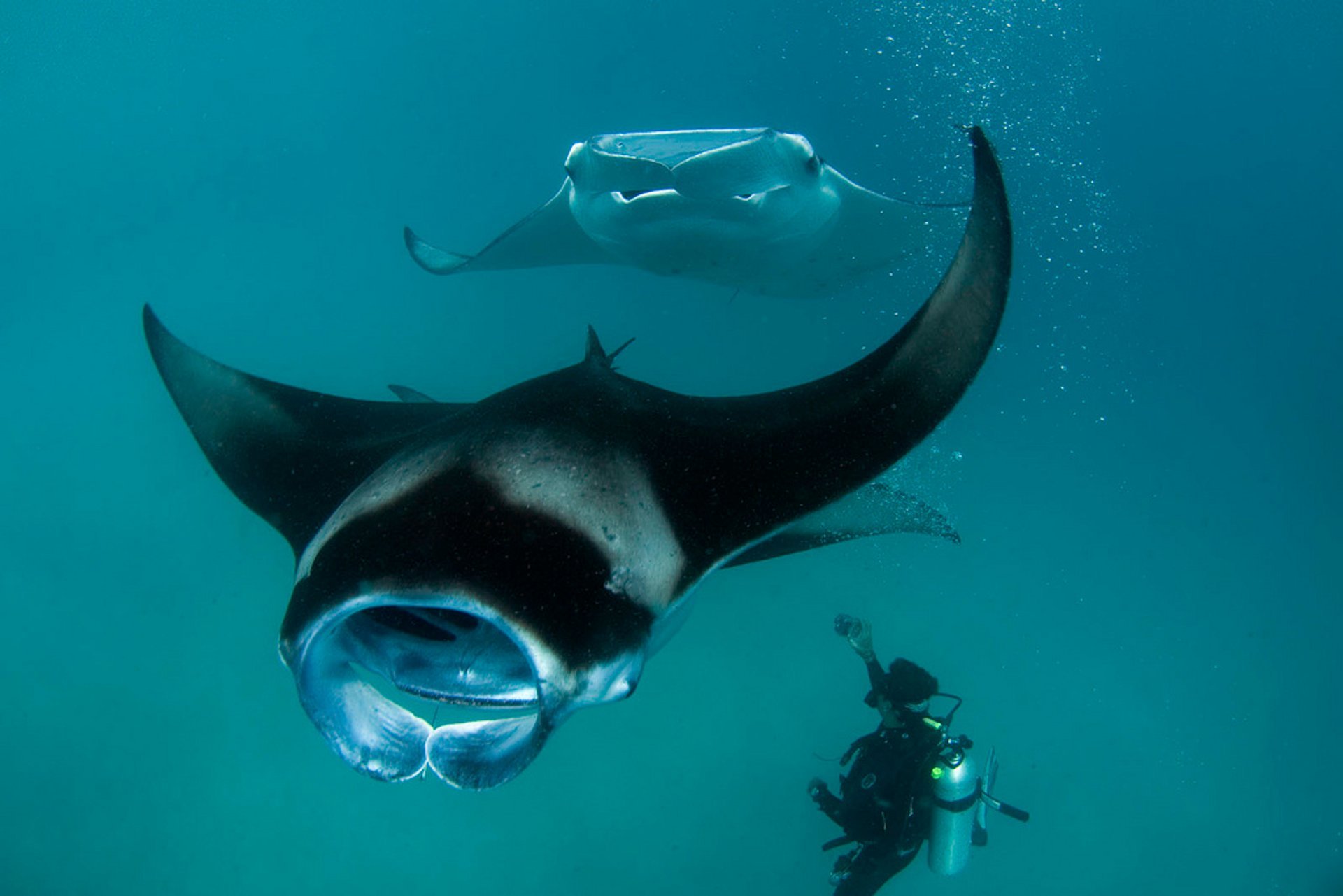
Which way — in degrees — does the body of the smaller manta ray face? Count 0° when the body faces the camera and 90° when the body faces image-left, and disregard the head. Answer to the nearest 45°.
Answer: approximately 0°

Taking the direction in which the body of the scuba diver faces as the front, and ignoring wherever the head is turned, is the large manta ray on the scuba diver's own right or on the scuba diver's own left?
on the scuba diver's own left

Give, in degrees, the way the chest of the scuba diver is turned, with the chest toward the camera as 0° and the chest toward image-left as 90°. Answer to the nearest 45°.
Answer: approximately 90°
